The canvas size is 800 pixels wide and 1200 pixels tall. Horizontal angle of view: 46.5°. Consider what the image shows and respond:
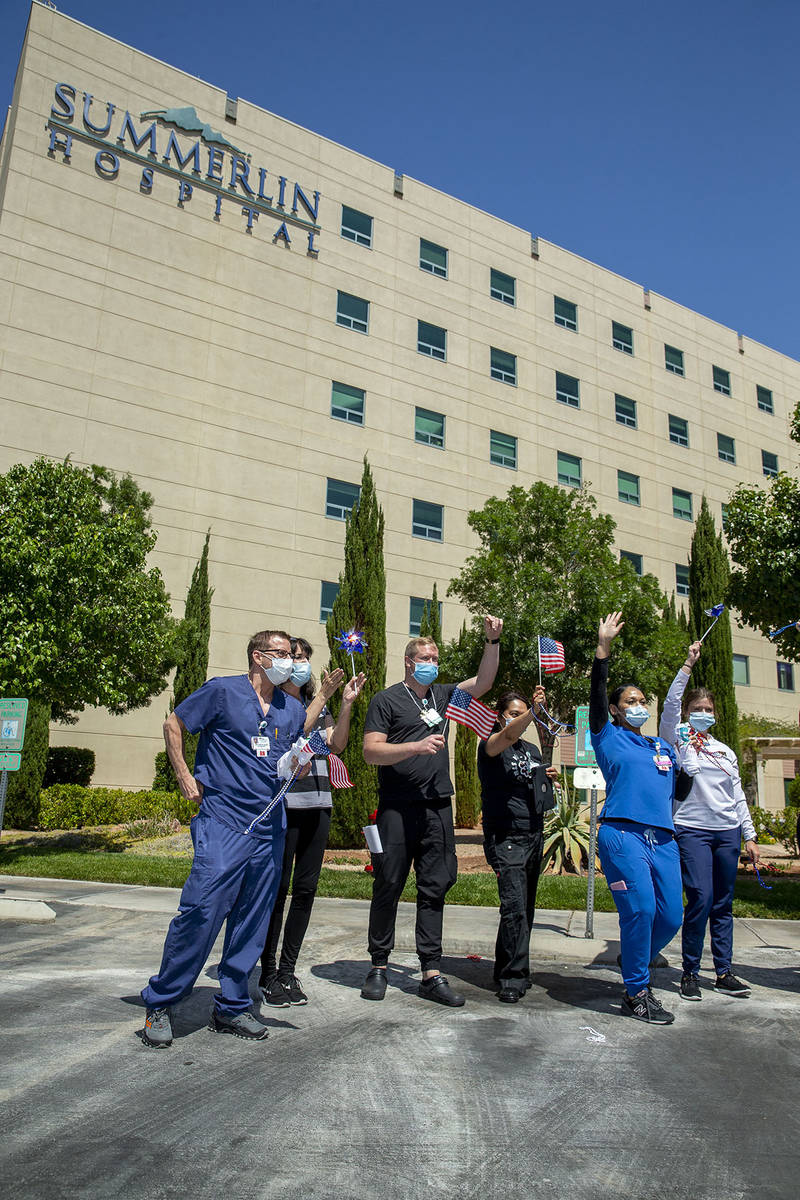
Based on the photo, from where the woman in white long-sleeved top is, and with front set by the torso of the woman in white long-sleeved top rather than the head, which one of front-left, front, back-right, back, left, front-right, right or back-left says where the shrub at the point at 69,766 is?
back-right

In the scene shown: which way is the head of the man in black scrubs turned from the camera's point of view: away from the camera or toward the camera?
toward the camera

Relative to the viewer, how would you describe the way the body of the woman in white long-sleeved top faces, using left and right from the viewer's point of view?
facing the viewer

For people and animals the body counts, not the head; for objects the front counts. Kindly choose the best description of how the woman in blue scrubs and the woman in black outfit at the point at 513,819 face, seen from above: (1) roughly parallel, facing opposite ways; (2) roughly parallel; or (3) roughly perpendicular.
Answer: roughly parallel

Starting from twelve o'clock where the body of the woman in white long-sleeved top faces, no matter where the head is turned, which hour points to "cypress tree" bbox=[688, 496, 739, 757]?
The cypress tree is roughly at 6 o'clock from the woman in white long-sleeved top.

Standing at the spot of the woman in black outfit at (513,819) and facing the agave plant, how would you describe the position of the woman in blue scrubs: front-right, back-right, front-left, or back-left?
back-right

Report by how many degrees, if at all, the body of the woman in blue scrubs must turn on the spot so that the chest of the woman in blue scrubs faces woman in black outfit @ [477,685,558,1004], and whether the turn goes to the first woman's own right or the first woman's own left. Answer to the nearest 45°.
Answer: approximately 135° to the first woman's own right

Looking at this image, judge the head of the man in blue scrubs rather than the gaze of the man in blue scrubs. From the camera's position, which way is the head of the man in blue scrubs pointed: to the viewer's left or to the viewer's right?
to the viewer's right

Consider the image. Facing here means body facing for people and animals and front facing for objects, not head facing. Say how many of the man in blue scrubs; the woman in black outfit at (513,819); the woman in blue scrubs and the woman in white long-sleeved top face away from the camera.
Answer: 0

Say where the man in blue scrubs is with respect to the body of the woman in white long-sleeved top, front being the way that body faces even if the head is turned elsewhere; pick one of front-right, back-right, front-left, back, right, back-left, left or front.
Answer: front-right

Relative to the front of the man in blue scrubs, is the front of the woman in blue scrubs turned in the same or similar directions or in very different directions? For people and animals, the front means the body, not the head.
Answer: same or similar directions

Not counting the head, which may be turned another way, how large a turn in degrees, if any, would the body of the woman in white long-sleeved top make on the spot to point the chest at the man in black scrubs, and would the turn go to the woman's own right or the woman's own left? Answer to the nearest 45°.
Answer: approximately 45° to the woman's own right

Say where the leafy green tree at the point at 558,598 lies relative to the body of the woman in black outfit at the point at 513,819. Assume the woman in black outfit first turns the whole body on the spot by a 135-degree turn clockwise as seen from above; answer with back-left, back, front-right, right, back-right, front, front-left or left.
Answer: right

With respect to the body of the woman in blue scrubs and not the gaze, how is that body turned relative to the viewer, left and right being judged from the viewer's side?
facing the viewer and to the right of the viewer

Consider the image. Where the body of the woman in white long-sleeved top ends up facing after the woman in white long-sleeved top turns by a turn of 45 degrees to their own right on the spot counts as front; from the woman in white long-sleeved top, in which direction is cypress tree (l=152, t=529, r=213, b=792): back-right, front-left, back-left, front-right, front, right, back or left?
right
